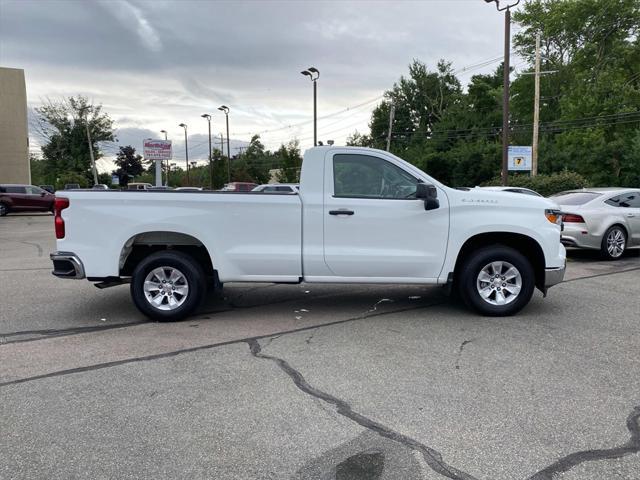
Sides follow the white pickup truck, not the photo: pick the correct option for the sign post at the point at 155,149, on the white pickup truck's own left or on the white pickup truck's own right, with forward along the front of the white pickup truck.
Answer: on the white pickup truck's own left

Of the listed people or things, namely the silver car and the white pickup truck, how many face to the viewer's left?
0

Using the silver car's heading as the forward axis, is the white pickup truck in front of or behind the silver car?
behind

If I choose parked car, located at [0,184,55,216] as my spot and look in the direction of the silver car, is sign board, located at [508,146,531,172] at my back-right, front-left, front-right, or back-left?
front-left

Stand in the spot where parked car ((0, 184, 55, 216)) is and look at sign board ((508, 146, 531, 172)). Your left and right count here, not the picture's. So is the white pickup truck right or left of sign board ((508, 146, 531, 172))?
right

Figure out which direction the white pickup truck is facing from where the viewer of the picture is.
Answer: facing to the right of the viewer

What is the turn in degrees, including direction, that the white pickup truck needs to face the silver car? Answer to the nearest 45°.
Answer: approximately 45° to its left

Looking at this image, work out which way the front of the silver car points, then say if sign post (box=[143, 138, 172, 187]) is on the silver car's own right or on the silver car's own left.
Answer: on the silver car's own left

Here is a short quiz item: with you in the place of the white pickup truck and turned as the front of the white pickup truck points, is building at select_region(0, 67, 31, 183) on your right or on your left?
on your left

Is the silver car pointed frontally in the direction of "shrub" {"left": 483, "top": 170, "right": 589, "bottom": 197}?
no

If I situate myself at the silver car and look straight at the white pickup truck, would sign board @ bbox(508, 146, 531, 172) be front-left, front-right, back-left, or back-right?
back-right

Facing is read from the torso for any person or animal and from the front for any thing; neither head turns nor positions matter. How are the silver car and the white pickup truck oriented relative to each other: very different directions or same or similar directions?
same or similar directions

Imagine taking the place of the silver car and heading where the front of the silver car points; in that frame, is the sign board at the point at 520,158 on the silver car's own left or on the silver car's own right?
on the silver car's own left

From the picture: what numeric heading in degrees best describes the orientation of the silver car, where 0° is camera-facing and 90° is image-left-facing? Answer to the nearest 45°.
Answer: approximately 225°

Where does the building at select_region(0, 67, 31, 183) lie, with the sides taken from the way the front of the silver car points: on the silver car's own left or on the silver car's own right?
on the silver car's own left

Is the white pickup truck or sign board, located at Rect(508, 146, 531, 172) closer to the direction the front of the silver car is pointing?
the sign board
